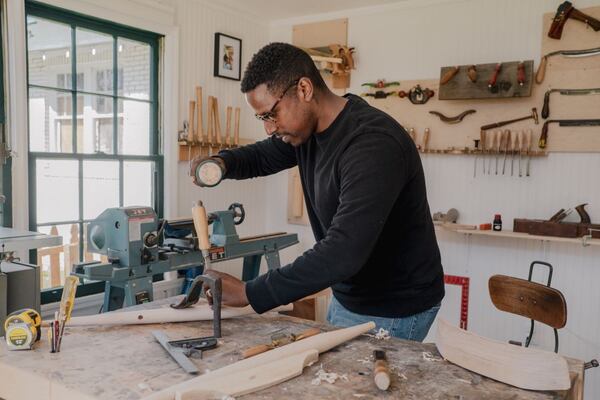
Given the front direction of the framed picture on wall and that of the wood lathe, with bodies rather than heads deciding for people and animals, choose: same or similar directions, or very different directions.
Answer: same or similar directions

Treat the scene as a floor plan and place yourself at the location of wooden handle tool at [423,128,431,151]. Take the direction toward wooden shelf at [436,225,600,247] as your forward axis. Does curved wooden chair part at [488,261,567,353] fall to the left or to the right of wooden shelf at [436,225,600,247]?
right

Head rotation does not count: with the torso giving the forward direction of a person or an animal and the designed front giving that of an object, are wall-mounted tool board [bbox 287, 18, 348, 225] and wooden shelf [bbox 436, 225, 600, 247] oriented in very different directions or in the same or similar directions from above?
same or similar directions

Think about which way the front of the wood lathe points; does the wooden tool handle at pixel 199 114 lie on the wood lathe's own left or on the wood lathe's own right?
on the wood lathe's own left

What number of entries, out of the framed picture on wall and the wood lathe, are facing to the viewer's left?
0

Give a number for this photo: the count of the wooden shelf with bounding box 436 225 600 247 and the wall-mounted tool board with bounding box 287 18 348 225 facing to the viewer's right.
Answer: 0

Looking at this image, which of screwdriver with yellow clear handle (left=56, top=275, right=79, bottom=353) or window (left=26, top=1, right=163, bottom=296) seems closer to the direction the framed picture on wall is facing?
the screwdriver with yellow clear handle

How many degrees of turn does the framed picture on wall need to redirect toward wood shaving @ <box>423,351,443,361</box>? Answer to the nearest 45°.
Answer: approximately 45° to its right

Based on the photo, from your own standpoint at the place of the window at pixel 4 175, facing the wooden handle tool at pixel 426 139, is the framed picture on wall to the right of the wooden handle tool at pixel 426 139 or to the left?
left

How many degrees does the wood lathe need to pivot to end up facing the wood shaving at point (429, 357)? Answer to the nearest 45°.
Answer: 0° — it already faces it

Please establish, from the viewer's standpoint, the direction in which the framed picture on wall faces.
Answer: facing the viewer and to the right of the viewer

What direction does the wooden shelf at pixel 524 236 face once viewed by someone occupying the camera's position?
facing the viewer and to the left of the viewer
